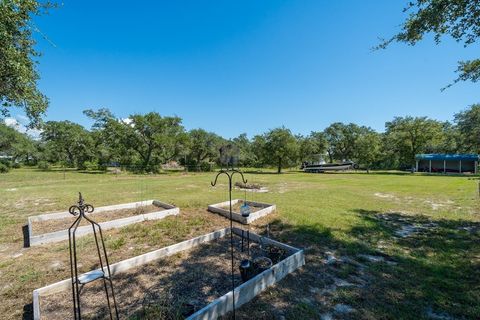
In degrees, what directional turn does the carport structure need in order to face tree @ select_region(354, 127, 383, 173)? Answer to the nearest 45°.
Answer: approximately 45° to its right

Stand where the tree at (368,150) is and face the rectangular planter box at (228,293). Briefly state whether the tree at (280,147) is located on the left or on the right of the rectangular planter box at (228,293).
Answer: right

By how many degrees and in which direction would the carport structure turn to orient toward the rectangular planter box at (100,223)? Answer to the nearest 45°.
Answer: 0° — it already faces it

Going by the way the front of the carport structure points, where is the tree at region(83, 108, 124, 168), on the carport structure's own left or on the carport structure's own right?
on the carport structure's own right

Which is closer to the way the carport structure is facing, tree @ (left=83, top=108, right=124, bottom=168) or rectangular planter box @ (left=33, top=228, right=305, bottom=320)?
the rectangular planter box

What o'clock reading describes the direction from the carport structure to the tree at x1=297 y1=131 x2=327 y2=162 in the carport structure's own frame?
The tree is roughly at 2 o'clock from the carport structure.

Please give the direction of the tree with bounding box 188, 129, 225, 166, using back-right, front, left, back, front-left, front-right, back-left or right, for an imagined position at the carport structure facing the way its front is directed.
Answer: front-right

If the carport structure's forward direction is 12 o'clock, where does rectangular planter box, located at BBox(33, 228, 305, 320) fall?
The rectangular planter box is roughly at 12 o'clock from the carport structure.

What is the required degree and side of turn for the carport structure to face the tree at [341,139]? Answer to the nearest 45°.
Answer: approximately 90° to its right

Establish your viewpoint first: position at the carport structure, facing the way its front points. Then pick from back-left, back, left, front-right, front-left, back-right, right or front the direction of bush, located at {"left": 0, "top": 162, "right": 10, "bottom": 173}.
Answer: front-right

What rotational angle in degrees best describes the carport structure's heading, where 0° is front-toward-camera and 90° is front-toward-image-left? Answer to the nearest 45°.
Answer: approximately 0°

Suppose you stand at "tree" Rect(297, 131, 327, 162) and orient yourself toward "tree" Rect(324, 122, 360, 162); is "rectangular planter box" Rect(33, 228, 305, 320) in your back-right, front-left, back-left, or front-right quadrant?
back-right
